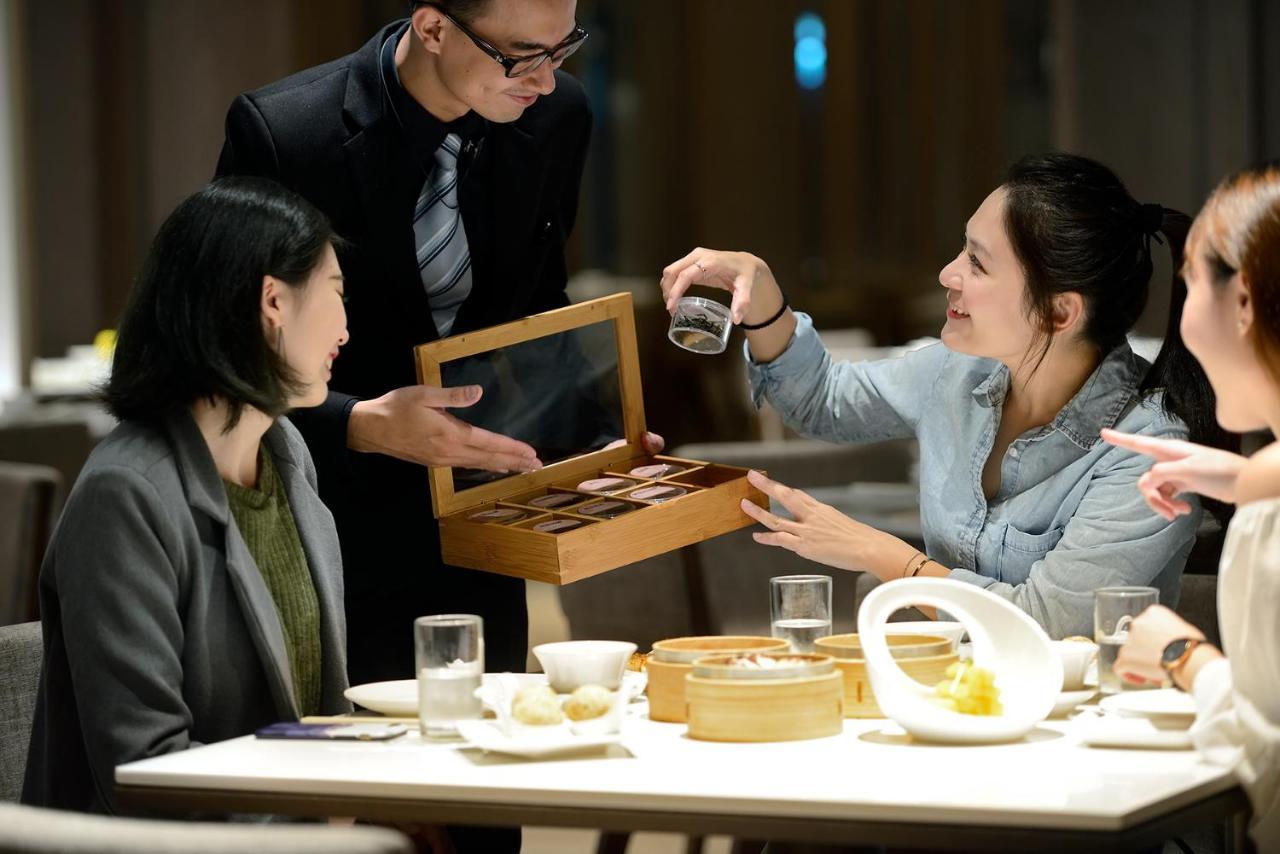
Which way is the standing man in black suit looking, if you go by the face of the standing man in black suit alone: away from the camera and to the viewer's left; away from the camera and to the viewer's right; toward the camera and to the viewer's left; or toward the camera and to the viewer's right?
toward the camera and to the viewer's right

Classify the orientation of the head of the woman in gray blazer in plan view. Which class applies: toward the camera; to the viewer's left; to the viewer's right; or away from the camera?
to the viewer's right

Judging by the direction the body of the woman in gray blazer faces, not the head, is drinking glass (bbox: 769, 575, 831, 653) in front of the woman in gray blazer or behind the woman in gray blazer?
in front

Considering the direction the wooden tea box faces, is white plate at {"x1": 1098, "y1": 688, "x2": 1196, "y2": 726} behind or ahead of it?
ahead

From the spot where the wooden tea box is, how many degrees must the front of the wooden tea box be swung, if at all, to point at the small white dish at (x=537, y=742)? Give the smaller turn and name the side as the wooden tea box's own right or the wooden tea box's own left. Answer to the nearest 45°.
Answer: approximately 45° to the wooden tea box's own right

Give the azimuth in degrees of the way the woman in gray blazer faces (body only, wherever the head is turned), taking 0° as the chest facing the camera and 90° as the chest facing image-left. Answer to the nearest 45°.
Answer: approximately 315°

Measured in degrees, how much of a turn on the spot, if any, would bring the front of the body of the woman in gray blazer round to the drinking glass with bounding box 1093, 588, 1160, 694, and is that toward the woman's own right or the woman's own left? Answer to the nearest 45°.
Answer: approximately 45° to the woman's own left

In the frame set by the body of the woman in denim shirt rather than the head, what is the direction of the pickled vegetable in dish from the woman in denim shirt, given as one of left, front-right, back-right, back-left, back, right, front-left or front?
front-left

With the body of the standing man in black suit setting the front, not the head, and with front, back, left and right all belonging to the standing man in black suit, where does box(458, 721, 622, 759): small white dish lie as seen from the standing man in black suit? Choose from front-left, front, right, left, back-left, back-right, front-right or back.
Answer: front-right

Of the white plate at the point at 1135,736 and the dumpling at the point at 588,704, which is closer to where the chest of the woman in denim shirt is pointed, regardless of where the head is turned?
the dumpling
